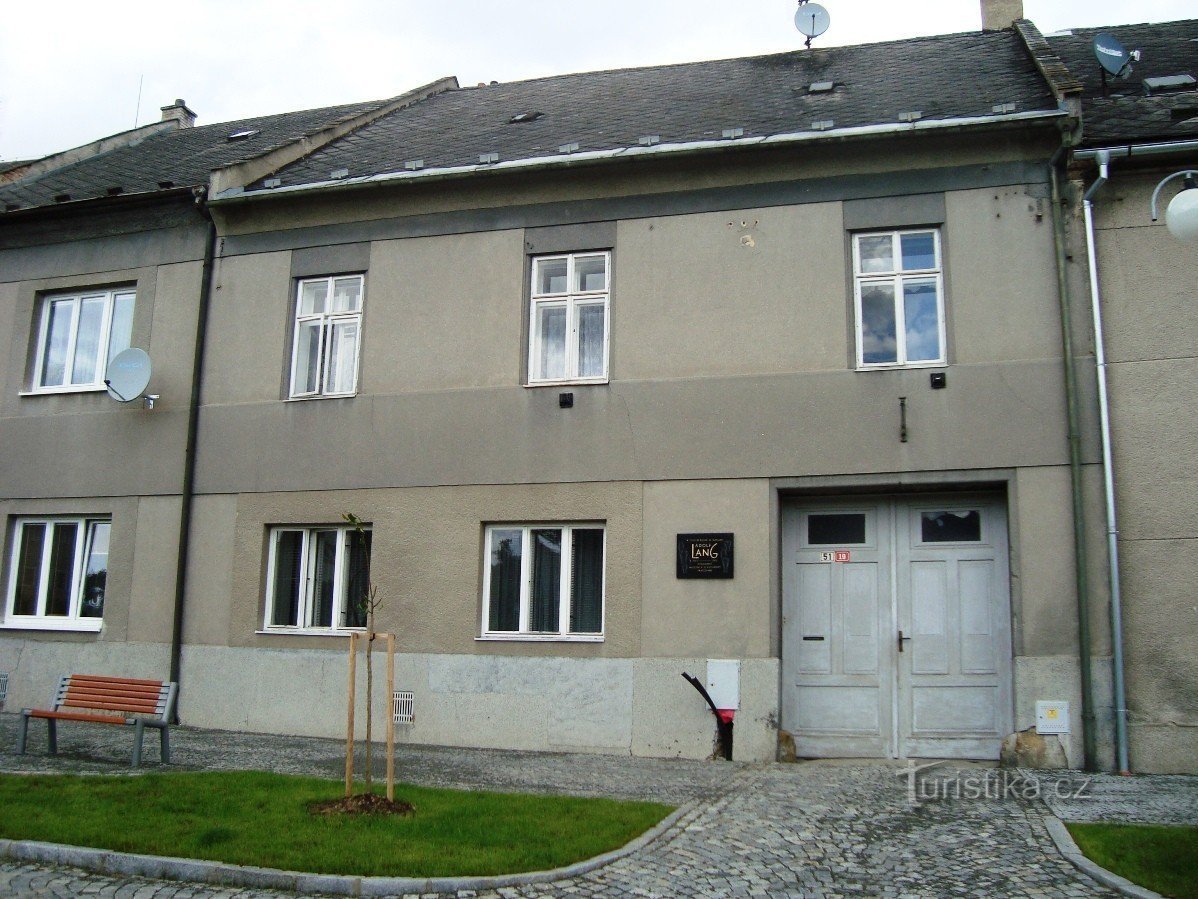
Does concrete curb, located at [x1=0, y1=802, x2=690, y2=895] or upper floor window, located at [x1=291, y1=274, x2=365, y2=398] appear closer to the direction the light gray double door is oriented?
the concrete curb

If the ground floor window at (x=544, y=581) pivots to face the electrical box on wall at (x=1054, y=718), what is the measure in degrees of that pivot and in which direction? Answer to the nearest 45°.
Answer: approximately 90° to its left

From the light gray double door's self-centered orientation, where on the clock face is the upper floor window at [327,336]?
The upper floor window is roughly at 3 o'clock from the light gray double door.

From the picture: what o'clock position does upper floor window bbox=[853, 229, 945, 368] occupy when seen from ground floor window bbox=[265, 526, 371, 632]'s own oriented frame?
The upper floor window is roughly at 10 o'clock from the ground floor window.

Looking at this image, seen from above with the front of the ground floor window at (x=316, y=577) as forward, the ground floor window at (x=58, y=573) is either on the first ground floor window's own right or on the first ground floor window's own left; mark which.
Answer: on the first ground floor window's own right

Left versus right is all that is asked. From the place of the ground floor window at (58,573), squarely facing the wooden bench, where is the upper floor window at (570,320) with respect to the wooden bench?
left

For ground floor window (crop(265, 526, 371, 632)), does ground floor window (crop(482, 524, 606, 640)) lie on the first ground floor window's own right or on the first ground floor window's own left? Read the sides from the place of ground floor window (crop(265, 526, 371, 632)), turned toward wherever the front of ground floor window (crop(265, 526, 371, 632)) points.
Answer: on the first ground floor window's own left
